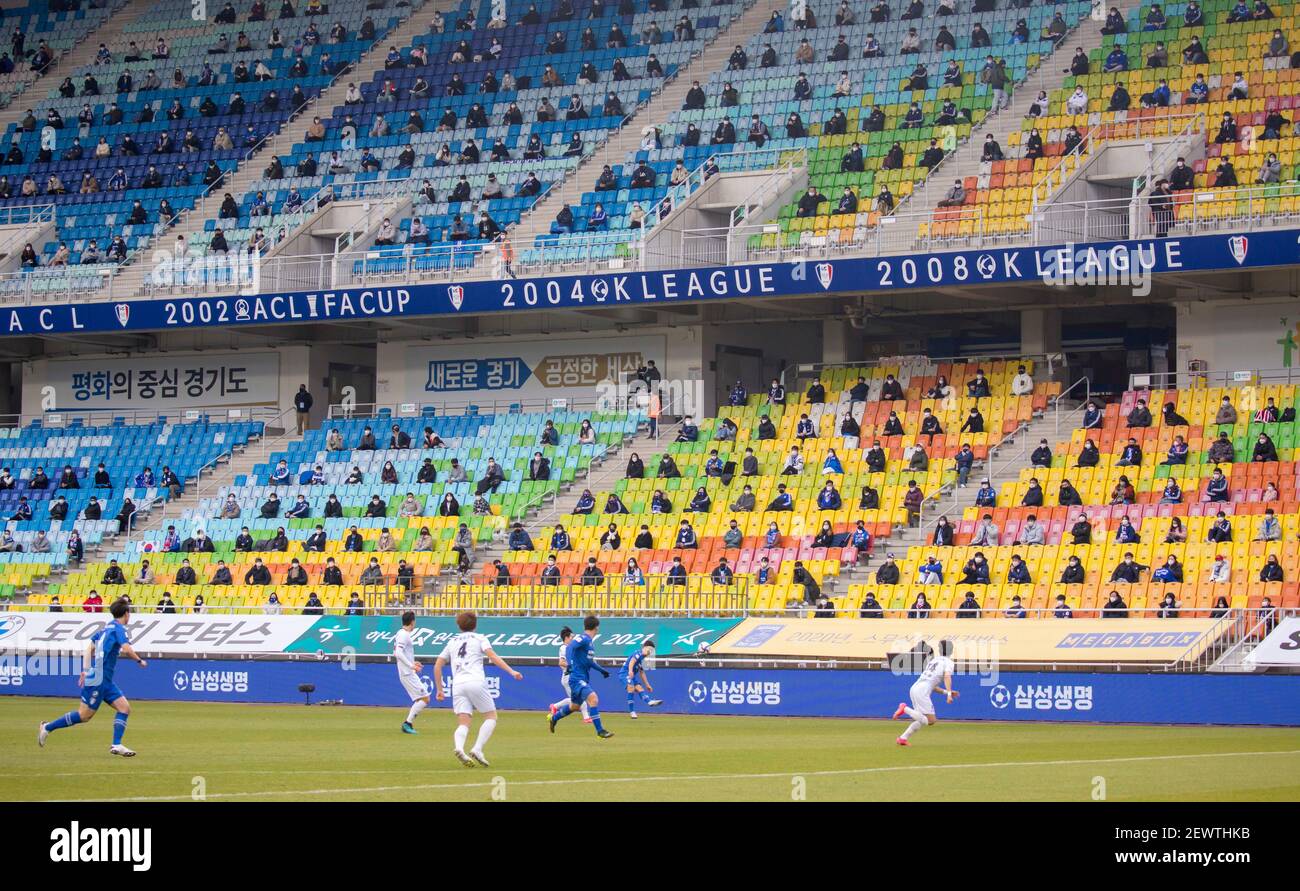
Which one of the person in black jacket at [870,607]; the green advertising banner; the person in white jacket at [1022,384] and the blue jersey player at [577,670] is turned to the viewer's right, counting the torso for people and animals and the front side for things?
the blue jersey player

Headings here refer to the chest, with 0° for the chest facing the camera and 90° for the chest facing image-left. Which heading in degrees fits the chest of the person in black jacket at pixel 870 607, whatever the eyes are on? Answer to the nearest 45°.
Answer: approximately 0°

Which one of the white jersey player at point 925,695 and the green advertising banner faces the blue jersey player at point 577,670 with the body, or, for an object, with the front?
the green advertising banner

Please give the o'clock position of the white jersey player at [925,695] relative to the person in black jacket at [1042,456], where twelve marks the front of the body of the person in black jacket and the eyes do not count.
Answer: The white jersey player is roughly at 12 o'clock from the person in black jacket.

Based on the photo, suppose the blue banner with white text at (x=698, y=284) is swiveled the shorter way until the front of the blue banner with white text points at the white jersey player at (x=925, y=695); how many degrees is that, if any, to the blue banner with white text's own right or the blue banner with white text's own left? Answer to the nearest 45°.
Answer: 0° — it already faces them

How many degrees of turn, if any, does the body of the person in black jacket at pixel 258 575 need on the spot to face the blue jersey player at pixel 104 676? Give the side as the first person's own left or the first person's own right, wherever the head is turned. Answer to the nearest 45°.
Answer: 0° — they already face them

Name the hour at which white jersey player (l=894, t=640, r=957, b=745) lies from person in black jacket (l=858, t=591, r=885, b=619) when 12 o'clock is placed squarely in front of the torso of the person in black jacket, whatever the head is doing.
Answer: The white jersey player is roughly at 12 o'clock from the person in black jacket.

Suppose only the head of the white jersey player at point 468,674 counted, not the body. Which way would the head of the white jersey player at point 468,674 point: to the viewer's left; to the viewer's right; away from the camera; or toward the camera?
away from the camera

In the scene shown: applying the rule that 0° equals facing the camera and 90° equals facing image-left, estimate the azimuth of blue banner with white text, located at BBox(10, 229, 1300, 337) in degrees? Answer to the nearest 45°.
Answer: approximately 0°
